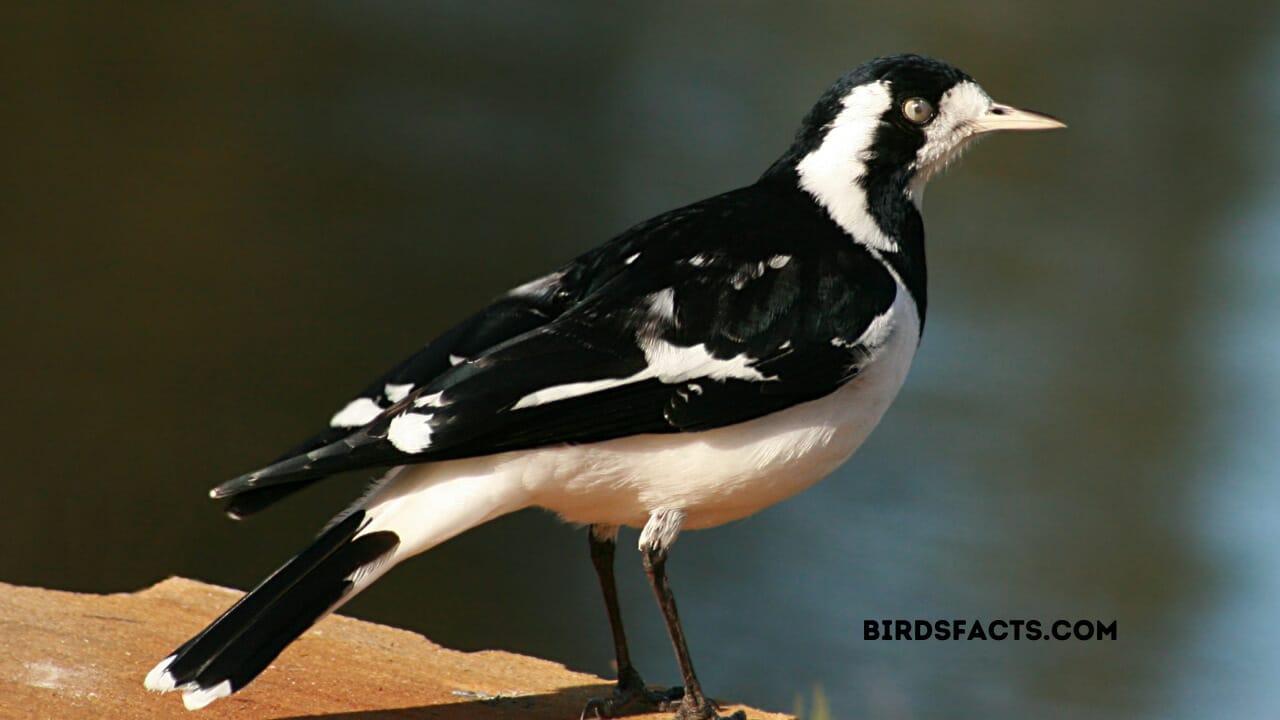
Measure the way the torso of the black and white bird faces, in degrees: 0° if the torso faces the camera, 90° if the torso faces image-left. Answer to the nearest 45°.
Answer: approximately 270°
